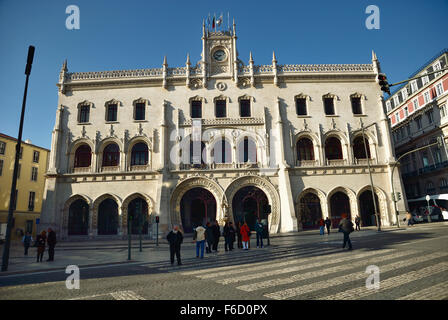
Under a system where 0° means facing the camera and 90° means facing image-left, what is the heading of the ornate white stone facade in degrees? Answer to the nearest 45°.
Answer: approximately 0°

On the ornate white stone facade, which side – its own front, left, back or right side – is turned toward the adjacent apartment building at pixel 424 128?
left

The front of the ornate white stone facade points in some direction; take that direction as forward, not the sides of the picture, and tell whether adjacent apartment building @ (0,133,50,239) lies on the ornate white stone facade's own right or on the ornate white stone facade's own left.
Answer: on the ornate white stone facade's own right

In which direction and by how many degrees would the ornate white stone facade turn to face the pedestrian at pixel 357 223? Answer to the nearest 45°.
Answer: approximately 90° to its left

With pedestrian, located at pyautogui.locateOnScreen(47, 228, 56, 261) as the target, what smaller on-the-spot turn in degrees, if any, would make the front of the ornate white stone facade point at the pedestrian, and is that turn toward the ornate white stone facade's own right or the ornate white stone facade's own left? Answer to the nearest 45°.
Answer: approximately 45° to the ornate white stone facade's own right

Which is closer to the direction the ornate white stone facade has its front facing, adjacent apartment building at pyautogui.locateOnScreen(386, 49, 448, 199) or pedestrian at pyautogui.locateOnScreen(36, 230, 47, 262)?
the pedestrian

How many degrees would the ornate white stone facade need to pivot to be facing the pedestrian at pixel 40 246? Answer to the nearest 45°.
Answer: approximately 45° to its right
